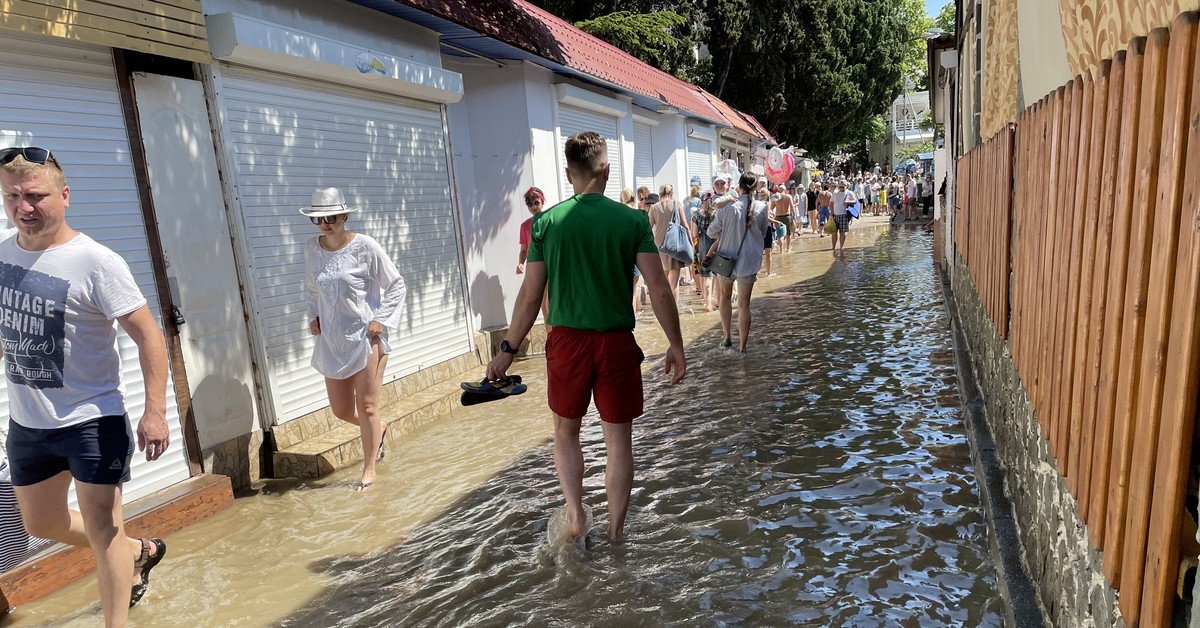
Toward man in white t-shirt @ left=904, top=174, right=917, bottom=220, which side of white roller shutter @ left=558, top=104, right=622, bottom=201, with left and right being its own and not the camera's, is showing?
left

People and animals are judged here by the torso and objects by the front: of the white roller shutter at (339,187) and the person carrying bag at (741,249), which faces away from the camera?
the person carrying bag

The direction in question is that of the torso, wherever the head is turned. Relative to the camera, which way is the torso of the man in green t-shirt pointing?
away from the camera

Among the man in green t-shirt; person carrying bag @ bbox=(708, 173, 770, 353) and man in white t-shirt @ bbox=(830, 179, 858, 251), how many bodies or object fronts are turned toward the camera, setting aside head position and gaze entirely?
1

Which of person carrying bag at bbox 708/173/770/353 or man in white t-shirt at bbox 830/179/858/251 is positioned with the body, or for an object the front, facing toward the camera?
the man in white t-shirt

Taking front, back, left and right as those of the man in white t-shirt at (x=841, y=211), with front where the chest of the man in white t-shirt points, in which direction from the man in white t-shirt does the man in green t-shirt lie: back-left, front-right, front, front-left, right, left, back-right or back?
front

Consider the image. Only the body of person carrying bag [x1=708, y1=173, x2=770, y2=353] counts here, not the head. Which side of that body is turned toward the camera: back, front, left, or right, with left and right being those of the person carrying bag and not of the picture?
back

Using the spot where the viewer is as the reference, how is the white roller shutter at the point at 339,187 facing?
facing the viewer and to the right of the viewer

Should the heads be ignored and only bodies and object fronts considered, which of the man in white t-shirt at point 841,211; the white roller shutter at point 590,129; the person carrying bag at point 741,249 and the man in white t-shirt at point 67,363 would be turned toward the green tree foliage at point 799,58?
the person carrying bag

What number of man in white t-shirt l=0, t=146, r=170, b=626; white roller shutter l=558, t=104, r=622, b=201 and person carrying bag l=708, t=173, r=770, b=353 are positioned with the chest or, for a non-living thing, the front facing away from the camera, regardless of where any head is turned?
1

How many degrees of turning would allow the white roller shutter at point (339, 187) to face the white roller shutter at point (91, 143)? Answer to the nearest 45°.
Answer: approximately 90° to its right

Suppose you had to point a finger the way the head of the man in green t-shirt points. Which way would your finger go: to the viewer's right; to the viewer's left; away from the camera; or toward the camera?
away from the camera

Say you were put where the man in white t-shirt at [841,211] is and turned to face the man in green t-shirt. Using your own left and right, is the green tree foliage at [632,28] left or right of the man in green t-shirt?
right

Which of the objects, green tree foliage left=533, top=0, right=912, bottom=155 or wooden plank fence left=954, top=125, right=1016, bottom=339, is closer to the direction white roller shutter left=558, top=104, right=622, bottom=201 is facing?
the wooden plank fence

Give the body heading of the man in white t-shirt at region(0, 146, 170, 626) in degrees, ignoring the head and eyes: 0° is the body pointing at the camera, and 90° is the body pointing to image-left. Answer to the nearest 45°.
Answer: approximately 45°

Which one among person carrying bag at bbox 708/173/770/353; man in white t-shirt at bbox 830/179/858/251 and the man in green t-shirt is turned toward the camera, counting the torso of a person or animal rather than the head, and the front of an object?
the man in white t-shirt

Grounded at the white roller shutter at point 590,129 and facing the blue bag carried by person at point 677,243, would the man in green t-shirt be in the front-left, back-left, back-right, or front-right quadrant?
front-right

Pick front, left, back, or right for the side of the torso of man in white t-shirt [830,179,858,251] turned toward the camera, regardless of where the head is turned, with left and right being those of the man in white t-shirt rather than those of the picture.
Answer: front

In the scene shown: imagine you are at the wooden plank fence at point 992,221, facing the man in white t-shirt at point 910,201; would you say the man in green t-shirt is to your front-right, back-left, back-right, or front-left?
back-left

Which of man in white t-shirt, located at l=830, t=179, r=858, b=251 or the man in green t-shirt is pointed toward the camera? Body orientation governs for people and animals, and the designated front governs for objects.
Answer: the man in white t-shirt
